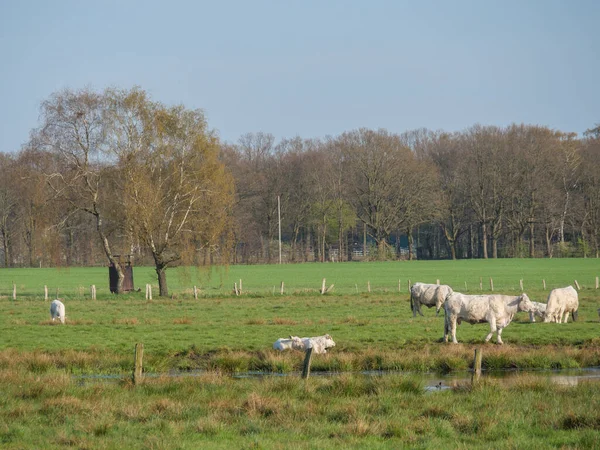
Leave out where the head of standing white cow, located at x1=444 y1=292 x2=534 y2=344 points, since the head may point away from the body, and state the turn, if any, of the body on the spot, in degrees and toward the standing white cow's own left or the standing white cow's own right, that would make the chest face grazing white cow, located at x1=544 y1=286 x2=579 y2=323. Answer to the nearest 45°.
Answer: approximately 45° to the standing white cow's own left

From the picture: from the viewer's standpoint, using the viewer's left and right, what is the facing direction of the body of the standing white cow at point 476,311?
facing to the right of the viewer

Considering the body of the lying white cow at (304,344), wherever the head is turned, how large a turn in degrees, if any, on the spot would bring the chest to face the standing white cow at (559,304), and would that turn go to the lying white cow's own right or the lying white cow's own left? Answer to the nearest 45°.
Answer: approximately 45° to the lying white cow's own left

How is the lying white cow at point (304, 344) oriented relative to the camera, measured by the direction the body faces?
to the viewer's right

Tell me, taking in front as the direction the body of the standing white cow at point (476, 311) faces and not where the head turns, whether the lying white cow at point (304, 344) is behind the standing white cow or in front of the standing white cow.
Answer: behind

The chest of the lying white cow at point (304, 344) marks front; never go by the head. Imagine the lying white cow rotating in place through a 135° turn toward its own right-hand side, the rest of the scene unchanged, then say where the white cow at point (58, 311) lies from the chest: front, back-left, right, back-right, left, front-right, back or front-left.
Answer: right

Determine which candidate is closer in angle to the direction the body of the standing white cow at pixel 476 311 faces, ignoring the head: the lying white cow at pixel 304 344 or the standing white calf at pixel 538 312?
the standing white calf

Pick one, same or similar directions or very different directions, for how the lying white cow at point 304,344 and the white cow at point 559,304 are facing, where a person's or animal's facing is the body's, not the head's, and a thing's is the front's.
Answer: very different directions
